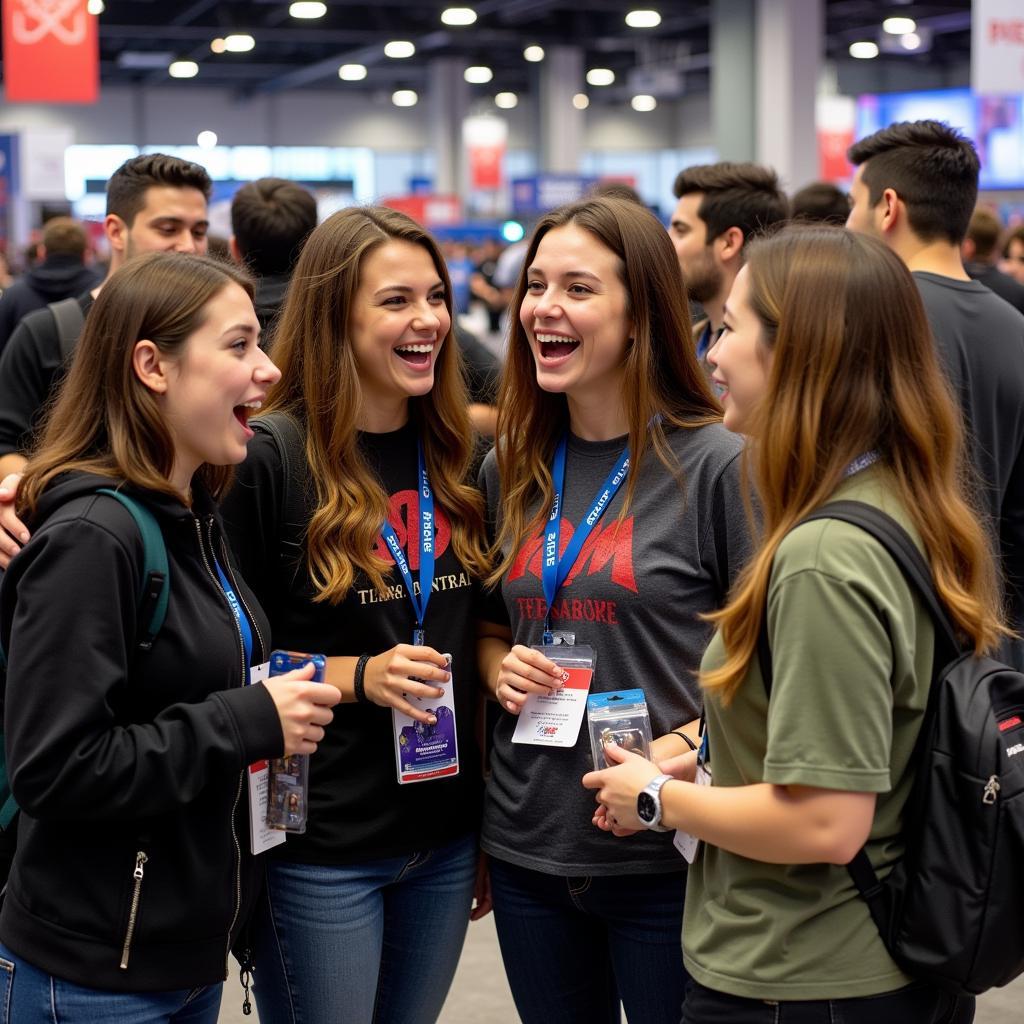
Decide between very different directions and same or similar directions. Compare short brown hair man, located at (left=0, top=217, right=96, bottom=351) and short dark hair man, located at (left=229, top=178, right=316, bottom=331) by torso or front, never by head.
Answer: same or similar directions

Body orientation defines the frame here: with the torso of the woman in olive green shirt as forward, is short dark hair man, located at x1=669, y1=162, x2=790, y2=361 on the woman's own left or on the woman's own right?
on the woman's own right

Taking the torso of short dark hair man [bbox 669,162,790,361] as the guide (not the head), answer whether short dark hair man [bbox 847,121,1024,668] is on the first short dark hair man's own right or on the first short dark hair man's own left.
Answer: on the first short dark hair man's own left

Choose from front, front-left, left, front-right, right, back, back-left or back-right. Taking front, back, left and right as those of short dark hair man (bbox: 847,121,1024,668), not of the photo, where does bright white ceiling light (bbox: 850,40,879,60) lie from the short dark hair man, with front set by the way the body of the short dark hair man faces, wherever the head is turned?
front-right

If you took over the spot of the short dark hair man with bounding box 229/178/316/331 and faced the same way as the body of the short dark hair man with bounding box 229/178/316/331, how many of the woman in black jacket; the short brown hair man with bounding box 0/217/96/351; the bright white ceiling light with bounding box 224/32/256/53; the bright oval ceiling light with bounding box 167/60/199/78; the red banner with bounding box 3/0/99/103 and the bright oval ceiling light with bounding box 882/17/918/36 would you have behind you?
1

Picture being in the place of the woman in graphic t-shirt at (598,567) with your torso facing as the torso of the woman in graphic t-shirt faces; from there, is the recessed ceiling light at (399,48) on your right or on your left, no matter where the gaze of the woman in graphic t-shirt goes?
on your right

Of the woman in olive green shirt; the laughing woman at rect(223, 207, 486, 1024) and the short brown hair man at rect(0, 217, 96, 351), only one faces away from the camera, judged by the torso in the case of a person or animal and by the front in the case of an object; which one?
the short brown hair man

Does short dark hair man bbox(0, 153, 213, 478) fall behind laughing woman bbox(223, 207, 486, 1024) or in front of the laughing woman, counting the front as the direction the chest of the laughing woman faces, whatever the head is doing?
behind

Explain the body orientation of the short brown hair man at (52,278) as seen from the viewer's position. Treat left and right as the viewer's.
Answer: facing away from the viewer

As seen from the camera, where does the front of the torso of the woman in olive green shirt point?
to the viewer's left

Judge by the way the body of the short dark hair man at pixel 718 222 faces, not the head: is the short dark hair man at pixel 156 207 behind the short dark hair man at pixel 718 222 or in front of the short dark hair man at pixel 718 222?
in front

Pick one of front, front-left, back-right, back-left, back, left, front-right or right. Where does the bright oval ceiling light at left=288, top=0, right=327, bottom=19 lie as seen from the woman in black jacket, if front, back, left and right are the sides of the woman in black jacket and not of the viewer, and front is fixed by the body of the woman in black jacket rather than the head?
left

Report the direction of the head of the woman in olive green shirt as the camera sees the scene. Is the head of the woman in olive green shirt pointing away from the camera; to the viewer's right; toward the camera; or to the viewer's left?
to the viewer's left

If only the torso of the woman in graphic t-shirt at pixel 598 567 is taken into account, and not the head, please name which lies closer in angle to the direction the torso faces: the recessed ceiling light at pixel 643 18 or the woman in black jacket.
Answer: the woman in black jacket

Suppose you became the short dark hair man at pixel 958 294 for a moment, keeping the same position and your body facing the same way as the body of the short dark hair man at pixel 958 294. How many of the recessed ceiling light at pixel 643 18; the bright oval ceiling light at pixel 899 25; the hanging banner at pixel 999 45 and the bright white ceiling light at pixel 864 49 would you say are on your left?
0

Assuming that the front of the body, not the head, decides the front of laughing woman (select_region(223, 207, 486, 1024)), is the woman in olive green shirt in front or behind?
in front

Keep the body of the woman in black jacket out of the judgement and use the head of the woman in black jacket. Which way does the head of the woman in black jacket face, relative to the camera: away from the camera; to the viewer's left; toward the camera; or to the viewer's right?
to the viewer's right
